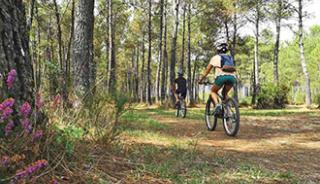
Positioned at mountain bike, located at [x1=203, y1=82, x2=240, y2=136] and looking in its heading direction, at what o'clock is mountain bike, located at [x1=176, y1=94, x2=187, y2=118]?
mountain bike, located at [x1=176, y1=94, x2=187, y2=118] is roughly at 1 o'clock from mountain bike, located at [x1=203, y1=82, x2=240, y2=136].

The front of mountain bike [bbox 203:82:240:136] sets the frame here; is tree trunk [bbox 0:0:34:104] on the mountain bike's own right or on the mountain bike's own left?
on the mountain bike's own left

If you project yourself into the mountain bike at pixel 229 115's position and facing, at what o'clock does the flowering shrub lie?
The flowering shrub is roughly at 8 o'clock from the mountain bike.

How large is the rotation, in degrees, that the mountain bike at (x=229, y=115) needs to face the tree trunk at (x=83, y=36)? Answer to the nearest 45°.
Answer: approximately 45° to its left

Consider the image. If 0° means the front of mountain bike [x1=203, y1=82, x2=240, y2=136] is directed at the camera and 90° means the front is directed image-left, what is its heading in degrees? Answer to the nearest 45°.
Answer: approximately 135°

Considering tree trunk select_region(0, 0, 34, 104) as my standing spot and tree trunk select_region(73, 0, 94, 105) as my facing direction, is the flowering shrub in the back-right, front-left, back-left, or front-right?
back-right

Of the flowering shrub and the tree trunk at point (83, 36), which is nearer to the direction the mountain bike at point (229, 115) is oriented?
the tree trunk

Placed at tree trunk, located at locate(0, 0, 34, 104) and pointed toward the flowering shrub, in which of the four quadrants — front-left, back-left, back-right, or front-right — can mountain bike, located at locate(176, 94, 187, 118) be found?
back-left

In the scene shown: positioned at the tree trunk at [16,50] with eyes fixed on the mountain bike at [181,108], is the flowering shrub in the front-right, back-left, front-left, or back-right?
back-right
